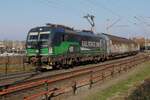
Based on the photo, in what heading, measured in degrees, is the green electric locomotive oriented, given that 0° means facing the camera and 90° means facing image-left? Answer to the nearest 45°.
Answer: approximately 45°
